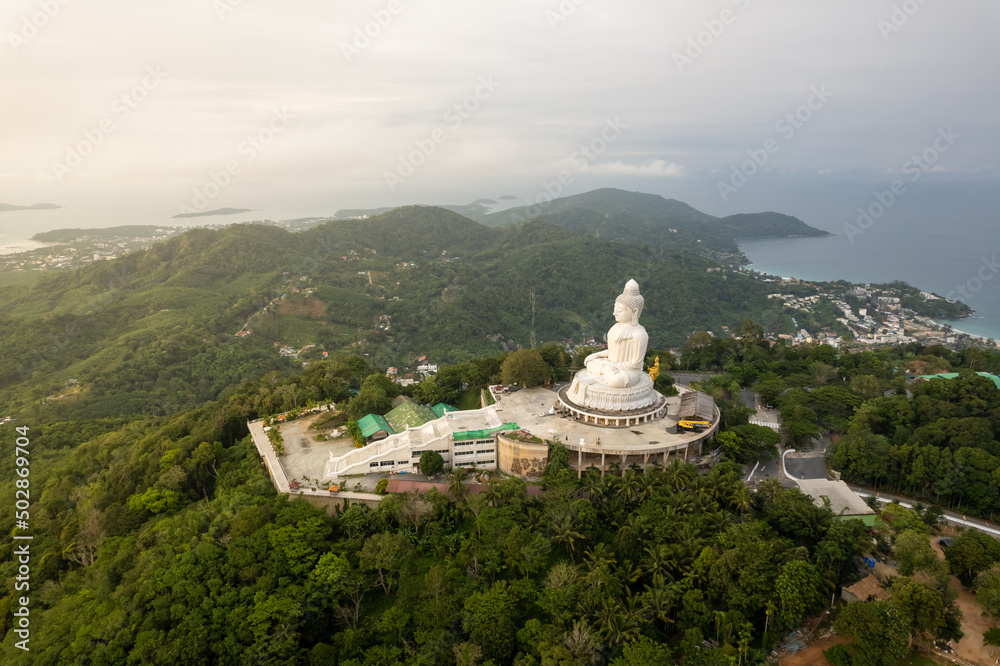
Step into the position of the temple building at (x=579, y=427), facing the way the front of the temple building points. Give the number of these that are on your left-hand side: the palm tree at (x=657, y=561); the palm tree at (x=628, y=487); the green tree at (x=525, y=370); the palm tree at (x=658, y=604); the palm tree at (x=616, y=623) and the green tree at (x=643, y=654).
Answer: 5

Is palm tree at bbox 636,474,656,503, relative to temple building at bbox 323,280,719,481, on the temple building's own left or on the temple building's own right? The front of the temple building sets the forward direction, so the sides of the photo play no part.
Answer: on the temple building's own left

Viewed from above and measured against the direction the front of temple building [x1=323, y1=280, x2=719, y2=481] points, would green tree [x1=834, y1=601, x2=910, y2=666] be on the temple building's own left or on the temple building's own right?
on the temple building's own left

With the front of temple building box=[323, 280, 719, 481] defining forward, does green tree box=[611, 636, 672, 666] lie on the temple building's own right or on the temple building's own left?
on the temple building's own left

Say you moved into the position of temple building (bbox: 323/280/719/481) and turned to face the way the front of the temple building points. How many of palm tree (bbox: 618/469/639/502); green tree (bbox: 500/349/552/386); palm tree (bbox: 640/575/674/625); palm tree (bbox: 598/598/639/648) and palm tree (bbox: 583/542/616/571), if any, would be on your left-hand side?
4
